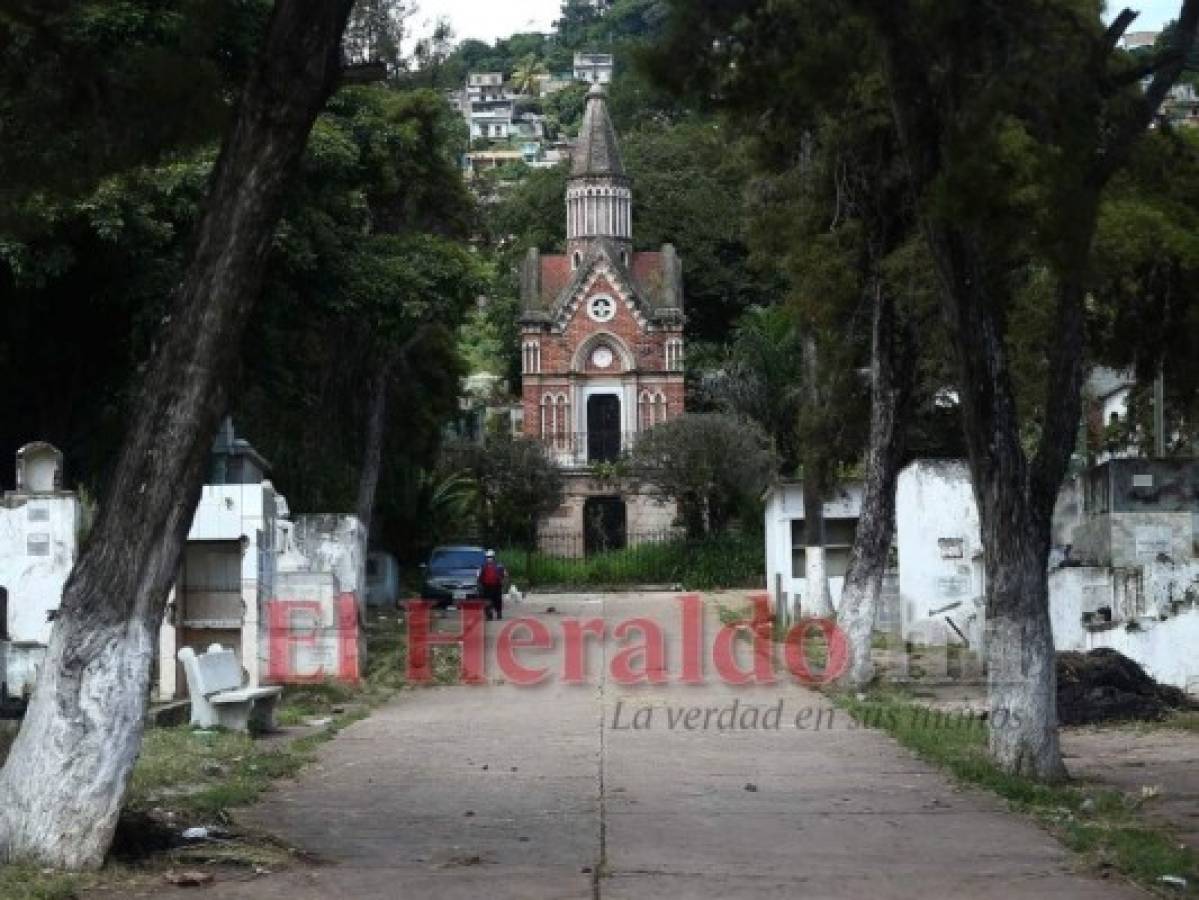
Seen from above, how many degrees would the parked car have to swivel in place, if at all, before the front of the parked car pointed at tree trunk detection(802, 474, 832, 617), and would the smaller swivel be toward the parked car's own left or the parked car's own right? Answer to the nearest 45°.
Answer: approximately 45° to the parked car's own left

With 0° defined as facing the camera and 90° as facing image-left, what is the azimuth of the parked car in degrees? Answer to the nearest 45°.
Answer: approximately 0°

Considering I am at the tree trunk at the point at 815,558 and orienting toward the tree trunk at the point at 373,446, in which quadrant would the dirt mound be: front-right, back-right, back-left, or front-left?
back-left

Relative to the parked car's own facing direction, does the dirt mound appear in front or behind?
in front
